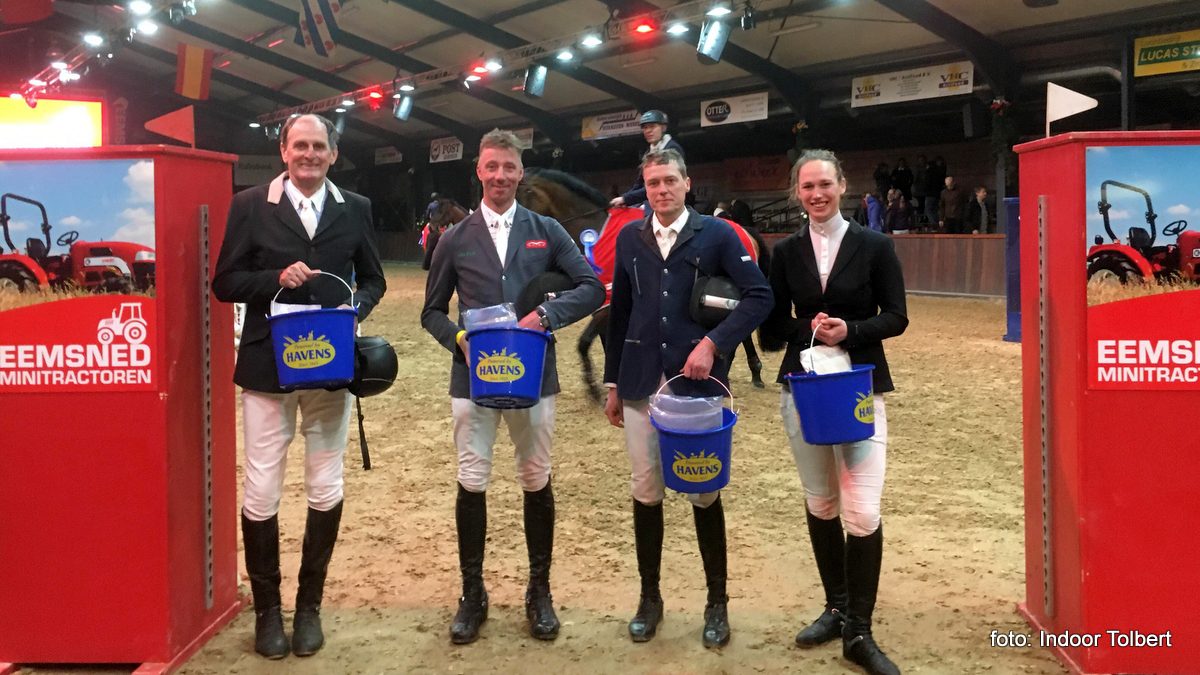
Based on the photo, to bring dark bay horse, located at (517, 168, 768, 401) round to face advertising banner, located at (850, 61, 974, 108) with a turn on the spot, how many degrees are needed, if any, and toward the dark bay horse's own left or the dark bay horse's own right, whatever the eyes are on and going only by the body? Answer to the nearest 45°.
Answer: approximately 135° to the dark bay horse's own right

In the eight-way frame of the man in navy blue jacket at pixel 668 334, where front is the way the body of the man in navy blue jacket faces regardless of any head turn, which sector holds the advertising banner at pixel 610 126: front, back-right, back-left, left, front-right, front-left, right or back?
back

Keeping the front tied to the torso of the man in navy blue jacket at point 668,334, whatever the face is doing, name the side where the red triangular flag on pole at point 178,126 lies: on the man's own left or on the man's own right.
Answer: on the man's own right

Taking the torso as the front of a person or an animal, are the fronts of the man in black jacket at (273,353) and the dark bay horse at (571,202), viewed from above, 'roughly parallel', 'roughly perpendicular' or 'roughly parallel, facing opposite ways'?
roughly perpendicular

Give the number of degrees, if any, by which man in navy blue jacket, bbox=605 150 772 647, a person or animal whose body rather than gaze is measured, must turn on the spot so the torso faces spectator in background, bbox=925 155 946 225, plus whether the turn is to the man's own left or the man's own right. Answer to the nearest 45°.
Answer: approximately 180°

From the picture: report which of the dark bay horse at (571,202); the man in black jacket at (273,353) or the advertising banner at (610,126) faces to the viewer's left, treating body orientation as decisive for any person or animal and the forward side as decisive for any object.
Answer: the dark bay horse

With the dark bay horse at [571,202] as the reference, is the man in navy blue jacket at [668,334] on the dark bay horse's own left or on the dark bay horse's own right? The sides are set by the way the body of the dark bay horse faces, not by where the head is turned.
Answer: on the dark bay horse's own left

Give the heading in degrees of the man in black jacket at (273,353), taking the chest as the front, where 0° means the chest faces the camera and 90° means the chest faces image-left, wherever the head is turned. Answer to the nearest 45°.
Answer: approximately 0°

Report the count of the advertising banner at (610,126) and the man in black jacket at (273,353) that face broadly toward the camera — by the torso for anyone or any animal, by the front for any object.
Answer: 2

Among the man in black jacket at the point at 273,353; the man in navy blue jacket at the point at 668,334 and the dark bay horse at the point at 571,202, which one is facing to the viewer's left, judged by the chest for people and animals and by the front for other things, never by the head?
the dark bay horse

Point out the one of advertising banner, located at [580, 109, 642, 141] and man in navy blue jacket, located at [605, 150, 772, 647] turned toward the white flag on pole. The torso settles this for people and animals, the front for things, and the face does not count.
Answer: the advertising banner

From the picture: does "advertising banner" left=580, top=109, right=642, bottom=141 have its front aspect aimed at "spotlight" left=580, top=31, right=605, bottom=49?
yes

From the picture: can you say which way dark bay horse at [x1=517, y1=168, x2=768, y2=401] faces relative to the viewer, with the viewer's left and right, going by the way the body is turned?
facing to the left of the viewer
